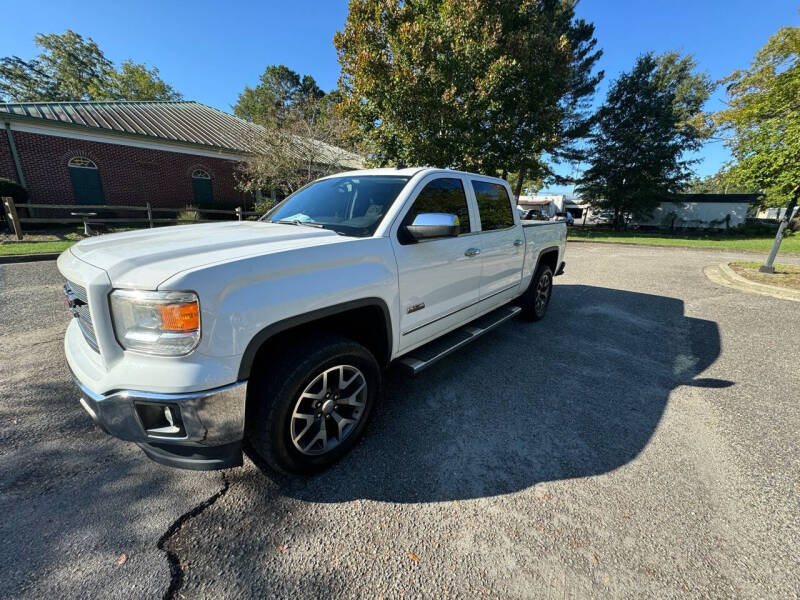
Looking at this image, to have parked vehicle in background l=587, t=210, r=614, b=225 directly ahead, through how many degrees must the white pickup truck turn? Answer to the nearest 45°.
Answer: approximately 180°

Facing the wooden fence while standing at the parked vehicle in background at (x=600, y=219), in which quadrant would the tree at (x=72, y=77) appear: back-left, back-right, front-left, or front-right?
front-right

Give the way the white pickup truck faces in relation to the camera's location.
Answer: facing the viewer and to the left of the viewer

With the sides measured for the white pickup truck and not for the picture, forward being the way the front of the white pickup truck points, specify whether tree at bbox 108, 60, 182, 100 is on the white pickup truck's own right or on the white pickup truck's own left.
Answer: on the white pickup truck's own right

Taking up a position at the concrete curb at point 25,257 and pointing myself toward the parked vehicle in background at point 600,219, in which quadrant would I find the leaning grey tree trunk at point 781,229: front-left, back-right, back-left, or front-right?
front-right

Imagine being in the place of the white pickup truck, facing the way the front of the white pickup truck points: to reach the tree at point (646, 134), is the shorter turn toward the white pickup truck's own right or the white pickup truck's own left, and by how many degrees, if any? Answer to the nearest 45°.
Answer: approximately 180°

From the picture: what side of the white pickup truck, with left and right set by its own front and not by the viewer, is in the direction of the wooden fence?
right

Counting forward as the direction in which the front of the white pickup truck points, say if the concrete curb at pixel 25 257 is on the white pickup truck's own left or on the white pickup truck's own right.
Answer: on the white pickup truck's own right

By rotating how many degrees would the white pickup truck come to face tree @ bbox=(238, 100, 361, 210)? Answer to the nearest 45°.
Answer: approximately 135° to its right

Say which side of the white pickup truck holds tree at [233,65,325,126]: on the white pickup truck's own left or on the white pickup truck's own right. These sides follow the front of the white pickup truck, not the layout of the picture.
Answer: on the white pickup truck's own right

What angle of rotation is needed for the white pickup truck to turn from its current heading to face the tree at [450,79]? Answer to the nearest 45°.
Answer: approximately 180°

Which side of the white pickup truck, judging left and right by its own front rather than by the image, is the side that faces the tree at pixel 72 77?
right

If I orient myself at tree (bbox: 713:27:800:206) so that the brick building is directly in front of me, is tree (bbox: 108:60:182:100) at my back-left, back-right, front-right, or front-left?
front-right
